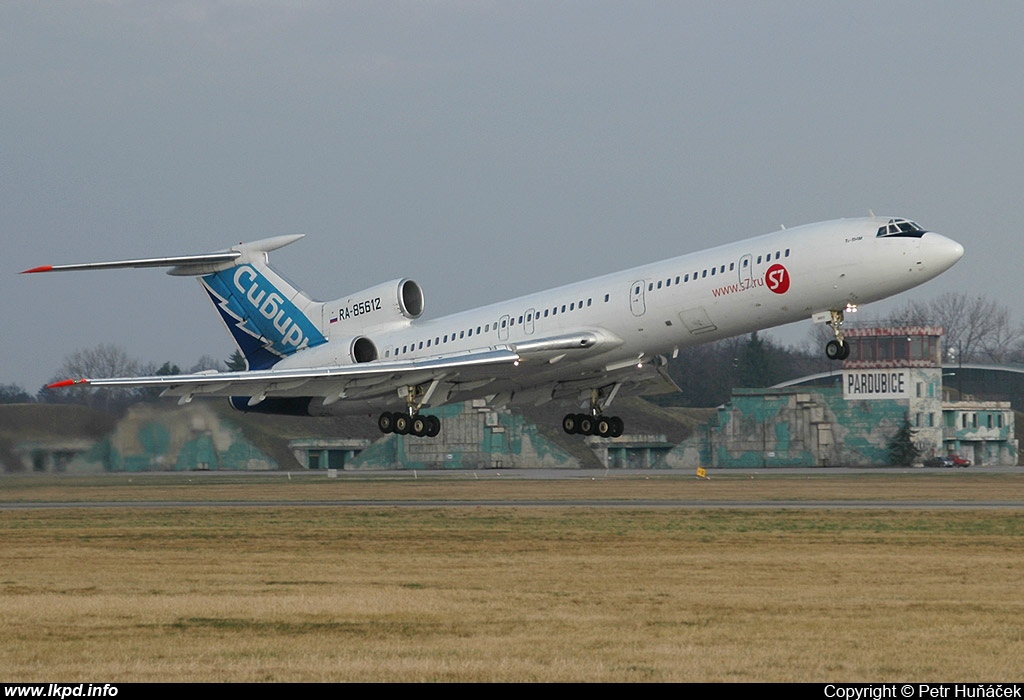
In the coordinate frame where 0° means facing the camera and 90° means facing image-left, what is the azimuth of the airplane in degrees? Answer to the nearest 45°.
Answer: approximately 315°
